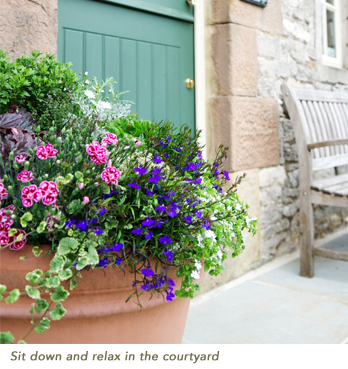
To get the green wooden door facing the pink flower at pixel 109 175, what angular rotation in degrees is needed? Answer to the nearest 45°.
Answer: approximately 45° to its right

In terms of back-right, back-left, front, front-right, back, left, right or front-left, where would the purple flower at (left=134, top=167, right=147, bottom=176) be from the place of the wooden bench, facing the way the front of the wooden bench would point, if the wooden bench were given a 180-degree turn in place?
back-left

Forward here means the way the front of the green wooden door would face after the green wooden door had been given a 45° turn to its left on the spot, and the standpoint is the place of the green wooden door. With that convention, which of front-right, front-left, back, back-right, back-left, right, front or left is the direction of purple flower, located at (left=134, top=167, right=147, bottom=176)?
right

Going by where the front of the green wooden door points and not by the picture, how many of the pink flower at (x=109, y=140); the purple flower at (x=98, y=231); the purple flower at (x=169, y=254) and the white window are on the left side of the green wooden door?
1

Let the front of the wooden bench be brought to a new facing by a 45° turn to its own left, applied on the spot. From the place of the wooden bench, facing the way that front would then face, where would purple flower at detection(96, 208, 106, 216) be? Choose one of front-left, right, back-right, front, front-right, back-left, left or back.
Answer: right

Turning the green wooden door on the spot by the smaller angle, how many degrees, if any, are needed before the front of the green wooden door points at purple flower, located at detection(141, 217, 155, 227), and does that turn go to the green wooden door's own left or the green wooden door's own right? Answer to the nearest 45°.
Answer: approximately 45° to the green wooden door's own right

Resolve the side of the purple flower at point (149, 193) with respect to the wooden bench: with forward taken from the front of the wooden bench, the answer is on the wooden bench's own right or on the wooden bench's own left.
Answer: on the wooden bench's own right

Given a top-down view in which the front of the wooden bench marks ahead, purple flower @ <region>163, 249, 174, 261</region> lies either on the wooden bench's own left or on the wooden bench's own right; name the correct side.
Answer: on the wooden bench's own right

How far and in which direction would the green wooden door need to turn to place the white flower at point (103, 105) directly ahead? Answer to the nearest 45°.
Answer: approximately 45° to its right

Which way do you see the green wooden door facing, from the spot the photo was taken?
facing the viewer and to the right of the viewer

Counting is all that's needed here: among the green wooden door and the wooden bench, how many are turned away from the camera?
0
